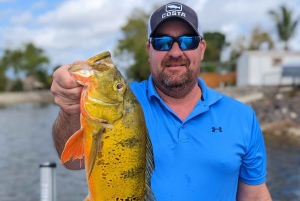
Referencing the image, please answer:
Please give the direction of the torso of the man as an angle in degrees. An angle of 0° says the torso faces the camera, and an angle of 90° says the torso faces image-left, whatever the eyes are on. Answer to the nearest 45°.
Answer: approximately 0°

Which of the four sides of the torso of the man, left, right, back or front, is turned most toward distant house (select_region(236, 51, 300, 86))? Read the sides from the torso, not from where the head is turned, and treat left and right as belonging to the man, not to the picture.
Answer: back

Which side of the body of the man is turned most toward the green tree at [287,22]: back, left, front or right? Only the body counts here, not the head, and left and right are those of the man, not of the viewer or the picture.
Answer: back
